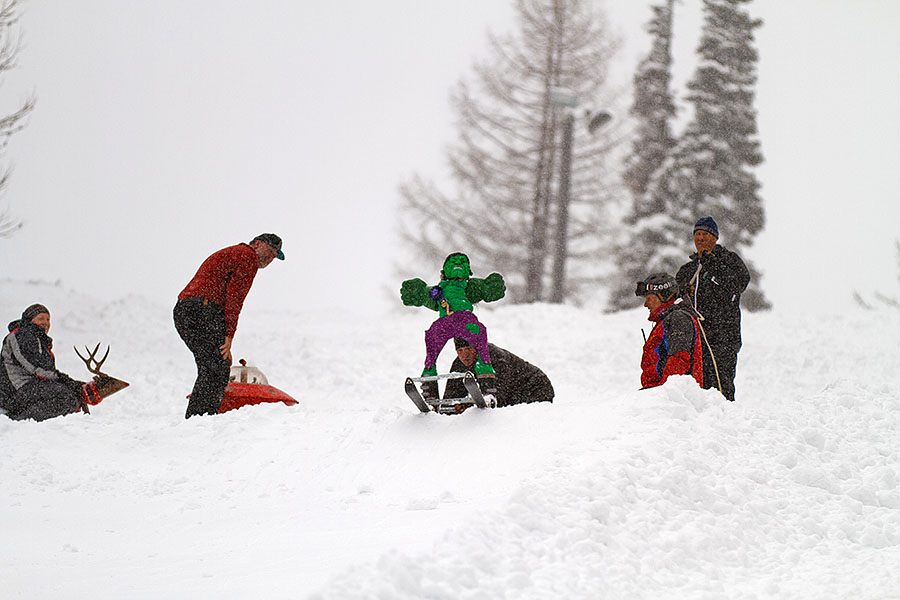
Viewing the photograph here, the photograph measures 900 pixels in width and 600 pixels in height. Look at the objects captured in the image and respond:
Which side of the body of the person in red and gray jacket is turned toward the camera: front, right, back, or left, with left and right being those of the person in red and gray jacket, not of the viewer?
left

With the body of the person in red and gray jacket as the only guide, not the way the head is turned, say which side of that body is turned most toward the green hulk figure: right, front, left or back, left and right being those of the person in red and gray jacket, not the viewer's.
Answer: front

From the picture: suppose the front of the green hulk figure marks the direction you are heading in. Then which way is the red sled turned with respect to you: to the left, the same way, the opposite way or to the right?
to the left

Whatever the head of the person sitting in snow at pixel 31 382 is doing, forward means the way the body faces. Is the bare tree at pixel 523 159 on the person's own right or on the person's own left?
on the person's own left

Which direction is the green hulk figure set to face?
toward the camera

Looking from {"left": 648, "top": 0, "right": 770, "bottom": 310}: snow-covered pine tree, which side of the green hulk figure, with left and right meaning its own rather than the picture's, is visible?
back

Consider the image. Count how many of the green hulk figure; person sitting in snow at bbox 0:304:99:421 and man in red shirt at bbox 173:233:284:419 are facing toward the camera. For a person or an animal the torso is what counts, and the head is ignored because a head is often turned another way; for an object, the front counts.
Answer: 1

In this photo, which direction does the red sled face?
to the viewer's right

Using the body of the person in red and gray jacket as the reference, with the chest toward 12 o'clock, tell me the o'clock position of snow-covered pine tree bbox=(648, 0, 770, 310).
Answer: The snow-covered pine tree is roughly at 3 o'clock from the person in red and gray jacket.

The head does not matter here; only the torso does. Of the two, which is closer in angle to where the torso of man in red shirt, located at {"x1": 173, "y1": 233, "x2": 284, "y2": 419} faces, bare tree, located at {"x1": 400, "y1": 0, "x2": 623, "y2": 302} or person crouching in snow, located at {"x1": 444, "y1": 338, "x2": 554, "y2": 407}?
the person crouching in snow

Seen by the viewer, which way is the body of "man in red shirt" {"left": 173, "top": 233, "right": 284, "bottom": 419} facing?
to the viewer's right

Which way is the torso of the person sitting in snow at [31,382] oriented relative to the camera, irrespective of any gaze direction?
to the viewer's right
